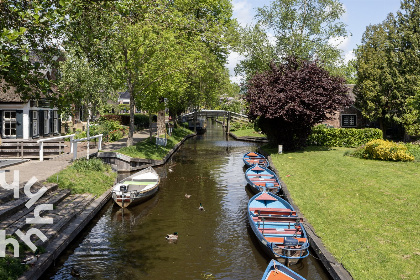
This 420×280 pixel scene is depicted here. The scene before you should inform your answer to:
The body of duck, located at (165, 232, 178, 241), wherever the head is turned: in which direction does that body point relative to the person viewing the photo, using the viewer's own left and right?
facing to the right of the viewer

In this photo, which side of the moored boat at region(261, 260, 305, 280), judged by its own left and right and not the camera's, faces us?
back

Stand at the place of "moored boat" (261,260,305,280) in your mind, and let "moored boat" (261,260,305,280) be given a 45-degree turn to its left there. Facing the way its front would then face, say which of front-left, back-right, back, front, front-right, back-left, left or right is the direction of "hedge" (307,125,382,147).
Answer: front-right

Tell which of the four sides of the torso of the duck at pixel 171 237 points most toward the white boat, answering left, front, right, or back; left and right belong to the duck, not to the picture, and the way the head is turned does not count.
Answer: left

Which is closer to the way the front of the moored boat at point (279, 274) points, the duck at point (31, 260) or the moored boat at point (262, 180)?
the moored boat

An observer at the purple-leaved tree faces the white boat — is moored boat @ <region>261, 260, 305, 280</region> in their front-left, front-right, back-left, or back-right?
front-left

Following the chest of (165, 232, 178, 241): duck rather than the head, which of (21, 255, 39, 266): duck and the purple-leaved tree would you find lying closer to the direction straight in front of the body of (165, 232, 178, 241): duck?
the duck

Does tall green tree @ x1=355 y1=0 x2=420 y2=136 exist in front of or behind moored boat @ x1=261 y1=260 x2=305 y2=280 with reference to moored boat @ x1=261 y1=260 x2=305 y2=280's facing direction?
in front

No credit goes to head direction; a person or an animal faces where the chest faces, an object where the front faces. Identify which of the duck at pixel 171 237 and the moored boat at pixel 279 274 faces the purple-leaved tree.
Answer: the moored boat

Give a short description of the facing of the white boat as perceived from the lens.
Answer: facing away from the viewer and to the right of the viewer
